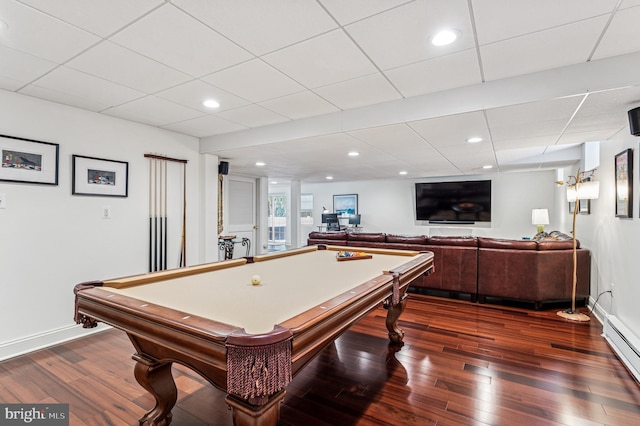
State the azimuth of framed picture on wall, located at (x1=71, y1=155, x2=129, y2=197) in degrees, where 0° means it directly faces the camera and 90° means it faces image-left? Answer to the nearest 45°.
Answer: approximately 315°

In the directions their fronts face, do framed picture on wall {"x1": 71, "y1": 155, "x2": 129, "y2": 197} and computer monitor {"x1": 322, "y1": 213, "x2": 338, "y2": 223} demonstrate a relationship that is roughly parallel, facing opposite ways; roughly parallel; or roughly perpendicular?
roughly perpendicular

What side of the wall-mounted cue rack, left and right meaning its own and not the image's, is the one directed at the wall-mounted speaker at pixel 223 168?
left

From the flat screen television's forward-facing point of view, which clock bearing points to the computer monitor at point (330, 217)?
The computer monitor is roughly at 3 o'clock from the flat screen television.

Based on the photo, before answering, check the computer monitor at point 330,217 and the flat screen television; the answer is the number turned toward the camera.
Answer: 2

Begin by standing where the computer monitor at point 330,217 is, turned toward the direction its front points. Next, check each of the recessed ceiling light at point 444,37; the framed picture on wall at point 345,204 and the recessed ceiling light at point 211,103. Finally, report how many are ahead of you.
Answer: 2

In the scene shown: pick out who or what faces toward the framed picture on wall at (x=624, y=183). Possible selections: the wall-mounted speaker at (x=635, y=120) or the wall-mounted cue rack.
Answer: the wall-mounted cue rack

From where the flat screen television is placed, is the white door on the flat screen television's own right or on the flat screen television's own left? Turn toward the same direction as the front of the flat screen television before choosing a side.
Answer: on the flat screen television's own right

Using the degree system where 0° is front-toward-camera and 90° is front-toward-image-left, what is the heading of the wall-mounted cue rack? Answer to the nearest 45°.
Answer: approximately 315°

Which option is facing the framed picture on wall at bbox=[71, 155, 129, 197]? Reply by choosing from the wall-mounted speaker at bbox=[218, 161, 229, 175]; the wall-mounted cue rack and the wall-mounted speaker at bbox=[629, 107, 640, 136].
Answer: the wall-mounted speaker at bbox=[629, 107, 640, 136]

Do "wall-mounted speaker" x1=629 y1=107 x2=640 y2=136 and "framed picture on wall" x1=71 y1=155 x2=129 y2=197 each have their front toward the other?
yes

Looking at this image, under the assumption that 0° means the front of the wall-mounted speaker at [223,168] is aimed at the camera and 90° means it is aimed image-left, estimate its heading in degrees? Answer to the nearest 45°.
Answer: approximately 315°

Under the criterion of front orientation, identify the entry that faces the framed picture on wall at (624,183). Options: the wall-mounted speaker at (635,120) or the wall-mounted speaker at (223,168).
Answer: the wall-mounted speaker at (223,168)

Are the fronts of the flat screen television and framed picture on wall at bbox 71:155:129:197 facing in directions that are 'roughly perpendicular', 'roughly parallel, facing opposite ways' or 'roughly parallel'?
roughly perpendicular
